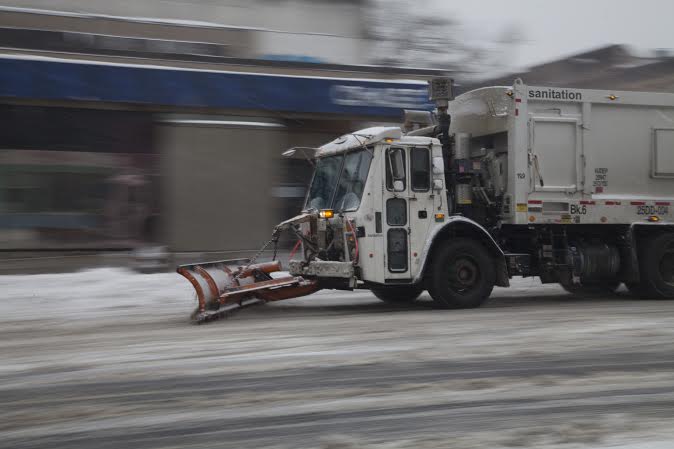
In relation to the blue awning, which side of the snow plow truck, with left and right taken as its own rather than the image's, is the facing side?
right

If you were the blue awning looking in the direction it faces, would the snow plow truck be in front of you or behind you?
in front

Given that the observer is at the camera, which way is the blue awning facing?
facing the viewer

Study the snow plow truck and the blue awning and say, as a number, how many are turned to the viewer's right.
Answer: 0

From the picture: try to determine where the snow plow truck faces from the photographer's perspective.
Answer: facing the viewer and to the left of the viewer
